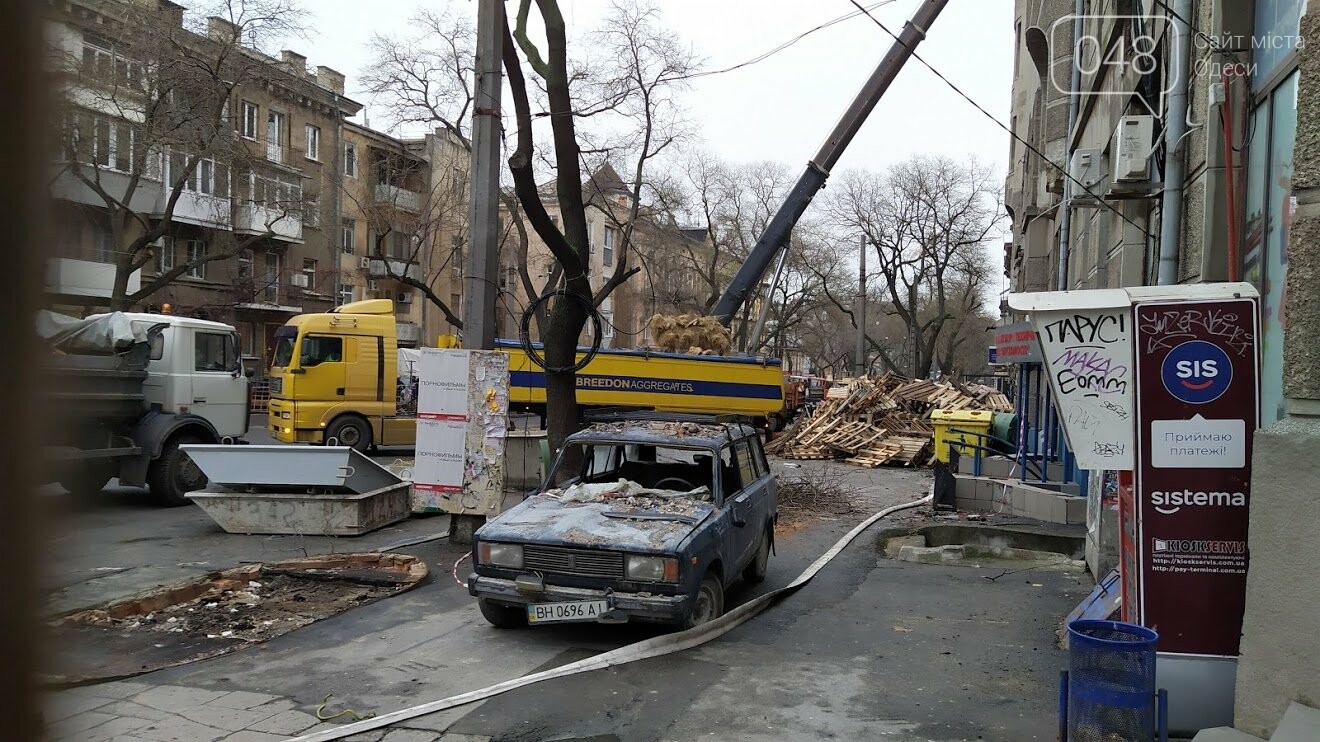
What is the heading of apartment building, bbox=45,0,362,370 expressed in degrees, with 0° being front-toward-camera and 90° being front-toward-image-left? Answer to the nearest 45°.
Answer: approximately 315°

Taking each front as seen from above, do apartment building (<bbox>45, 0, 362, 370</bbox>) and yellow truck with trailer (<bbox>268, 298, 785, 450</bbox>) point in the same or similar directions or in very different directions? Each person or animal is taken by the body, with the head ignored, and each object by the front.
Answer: very different directions

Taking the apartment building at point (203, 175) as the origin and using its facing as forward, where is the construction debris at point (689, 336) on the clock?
The construction debris is roughly at 12 o'clock from the apartment building.

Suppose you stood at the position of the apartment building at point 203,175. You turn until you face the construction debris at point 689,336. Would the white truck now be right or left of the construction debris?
right

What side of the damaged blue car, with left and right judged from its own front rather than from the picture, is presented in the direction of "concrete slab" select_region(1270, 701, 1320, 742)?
left

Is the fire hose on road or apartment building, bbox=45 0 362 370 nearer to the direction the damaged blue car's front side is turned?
the fire hose on road

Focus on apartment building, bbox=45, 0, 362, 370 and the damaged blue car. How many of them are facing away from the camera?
0

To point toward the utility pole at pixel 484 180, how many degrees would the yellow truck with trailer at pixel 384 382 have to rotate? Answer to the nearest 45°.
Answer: approximately 90° to its left

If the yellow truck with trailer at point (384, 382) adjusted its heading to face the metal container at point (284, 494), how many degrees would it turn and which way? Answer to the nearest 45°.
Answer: approximately 90° to its left

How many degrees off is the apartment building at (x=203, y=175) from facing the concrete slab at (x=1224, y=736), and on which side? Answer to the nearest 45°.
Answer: approximately 45° to its right

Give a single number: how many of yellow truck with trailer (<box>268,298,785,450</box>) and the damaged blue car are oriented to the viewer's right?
0

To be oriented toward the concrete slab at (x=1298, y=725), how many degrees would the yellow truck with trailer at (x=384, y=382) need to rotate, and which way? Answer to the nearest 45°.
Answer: approximately 90° to its left

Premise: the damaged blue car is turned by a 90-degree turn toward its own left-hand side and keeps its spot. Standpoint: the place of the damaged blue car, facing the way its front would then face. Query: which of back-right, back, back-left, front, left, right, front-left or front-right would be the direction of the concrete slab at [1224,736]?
front

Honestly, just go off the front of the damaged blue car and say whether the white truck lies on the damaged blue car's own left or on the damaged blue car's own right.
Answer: on the damaged blue car's own right

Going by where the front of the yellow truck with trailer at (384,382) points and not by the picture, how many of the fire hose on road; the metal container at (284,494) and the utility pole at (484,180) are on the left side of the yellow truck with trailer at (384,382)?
3

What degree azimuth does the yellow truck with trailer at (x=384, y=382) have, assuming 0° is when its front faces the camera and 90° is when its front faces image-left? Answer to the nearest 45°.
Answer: approximately 90°
